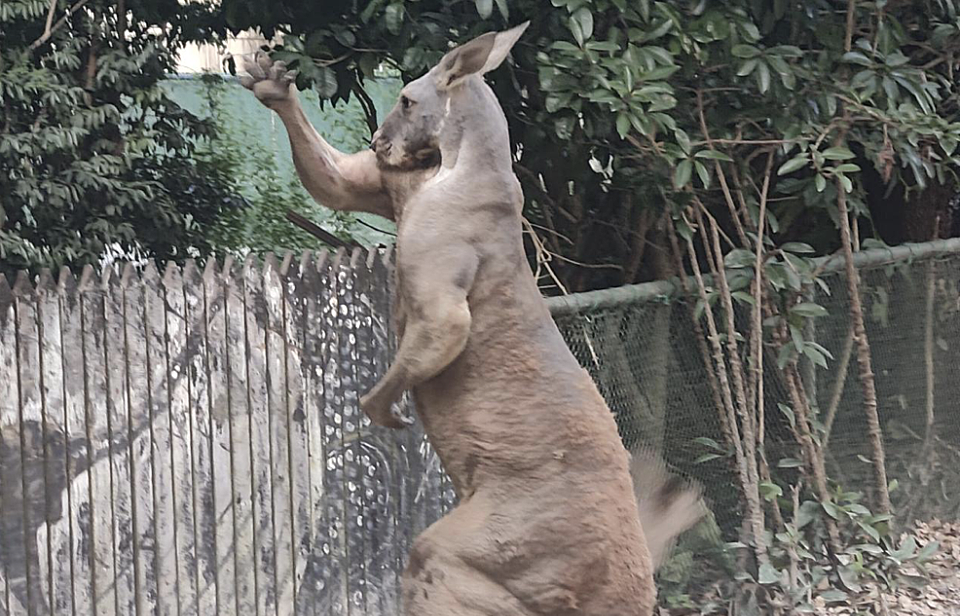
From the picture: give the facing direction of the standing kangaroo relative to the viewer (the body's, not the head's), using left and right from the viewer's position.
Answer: facing to the left of the viewer

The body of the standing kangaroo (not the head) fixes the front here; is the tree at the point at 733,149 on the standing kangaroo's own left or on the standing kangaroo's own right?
on the standing kangaroo's own right

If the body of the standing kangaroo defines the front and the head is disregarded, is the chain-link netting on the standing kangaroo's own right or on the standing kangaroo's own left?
on the standing kangaroo's own right

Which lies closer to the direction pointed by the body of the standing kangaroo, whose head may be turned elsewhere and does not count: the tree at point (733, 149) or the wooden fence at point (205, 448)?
the wooden fence

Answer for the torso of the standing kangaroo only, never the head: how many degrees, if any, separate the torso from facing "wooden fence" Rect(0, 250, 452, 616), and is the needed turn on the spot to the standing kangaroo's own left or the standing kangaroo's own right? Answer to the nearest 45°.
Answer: approximately 45° to the standing kangaroo's own right
